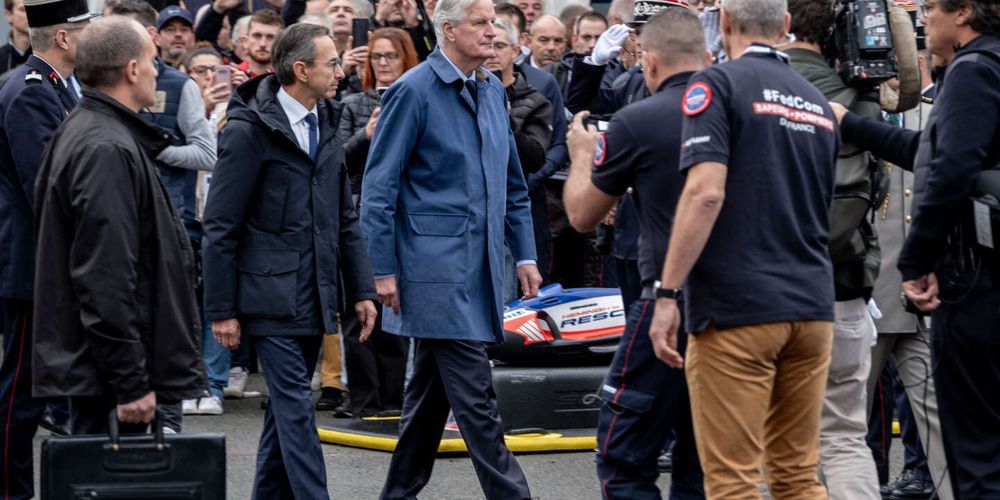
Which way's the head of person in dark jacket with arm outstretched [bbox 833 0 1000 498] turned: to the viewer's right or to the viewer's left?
to the viewer's left

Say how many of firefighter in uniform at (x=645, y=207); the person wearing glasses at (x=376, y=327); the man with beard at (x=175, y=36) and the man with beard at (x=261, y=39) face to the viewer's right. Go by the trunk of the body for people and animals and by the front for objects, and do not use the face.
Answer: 0

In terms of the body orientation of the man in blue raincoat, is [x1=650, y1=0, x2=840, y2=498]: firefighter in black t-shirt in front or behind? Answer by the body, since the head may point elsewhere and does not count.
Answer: in front

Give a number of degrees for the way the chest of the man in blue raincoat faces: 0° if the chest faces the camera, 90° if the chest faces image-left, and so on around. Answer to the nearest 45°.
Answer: approximately 315°

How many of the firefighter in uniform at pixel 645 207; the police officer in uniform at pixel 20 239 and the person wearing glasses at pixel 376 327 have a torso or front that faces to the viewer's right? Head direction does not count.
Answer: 1

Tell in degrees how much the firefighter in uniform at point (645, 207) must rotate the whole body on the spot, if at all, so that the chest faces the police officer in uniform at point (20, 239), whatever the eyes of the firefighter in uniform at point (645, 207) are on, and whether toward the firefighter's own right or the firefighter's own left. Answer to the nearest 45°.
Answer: approximately 45° to the firefighter's own left

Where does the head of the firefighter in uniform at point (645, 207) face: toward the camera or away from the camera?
away from the camera

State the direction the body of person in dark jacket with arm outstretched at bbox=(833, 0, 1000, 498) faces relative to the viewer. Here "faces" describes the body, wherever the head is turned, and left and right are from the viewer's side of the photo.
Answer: facing to the left of the viewer

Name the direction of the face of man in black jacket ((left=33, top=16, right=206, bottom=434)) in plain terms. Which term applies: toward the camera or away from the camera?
away from the camera

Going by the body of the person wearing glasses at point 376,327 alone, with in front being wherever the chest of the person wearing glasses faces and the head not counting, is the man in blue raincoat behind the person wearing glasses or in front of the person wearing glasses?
in front

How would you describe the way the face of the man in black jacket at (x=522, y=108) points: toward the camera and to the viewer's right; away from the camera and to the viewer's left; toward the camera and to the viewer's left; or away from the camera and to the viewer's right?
toward the camera and to the viewer's left

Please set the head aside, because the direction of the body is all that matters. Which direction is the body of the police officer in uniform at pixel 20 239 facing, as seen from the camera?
to the viewer's right

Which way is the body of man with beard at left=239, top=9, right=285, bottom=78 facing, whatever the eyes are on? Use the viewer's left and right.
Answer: facing the viewer

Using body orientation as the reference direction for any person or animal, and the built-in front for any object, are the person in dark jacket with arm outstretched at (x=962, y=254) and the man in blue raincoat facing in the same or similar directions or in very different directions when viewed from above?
very different directions

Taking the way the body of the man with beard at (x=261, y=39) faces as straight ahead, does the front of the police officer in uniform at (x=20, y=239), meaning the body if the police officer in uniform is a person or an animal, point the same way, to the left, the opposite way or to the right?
to the left

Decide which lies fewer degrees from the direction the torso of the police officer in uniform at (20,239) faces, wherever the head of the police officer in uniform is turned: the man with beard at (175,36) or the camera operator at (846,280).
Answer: the camera operator

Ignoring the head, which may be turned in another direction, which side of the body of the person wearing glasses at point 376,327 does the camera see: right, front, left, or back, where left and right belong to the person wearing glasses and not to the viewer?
front

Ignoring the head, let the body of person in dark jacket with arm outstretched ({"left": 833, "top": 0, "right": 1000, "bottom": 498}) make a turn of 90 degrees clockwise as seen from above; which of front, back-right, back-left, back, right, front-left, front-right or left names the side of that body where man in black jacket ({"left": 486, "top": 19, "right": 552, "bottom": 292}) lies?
front-left
